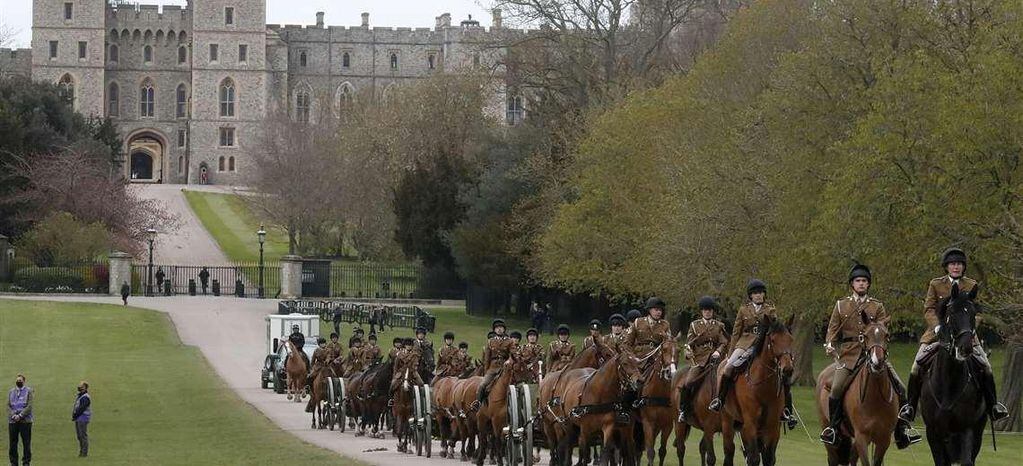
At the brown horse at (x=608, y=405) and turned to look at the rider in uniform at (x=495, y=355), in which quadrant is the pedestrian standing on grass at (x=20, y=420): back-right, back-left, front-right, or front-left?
front-left

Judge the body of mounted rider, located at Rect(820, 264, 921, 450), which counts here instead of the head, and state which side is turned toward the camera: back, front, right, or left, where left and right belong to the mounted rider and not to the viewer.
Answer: front

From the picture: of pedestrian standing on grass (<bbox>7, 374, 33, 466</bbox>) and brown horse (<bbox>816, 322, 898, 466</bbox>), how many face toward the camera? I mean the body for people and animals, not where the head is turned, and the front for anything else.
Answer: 2

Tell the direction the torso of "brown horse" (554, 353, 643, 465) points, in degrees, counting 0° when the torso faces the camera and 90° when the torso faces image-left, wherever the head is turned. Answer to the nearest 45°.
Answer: approximately 315°

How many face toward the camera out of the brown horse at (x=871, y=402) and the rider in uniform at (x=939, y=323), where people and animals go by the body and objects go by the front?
2

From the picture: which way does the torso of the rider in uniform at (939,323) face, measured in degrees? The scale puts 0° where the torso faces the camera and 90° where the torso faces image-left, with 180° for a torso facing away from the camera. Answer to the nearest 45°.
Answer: approximately 0°

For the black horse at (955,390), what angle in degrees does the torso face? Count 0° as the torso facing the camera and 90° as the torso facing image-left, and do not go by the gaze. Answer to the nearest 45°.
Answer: approximately 0°
